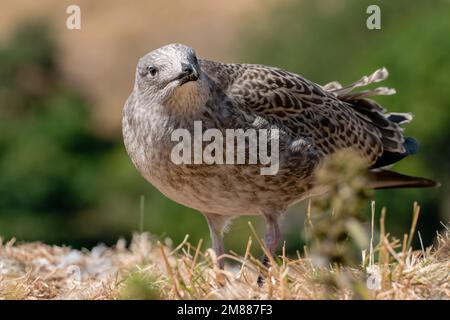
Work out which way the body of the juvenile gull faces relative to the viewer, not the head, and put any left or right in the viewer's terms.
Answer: facing the viewer and to the left of the viewer
